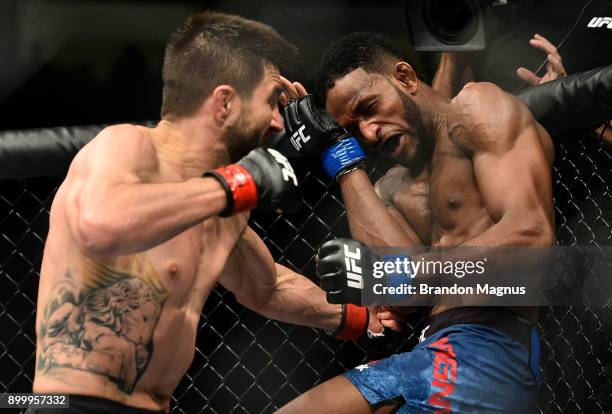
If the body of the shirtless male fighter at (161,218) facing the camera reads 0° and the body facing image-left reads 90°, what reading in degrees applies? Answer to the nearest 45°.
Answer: approximately 270°

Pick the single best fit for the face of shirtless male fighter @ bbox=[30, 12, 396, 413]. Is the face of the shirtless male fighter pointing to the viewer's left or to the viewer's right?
to the viewer's right

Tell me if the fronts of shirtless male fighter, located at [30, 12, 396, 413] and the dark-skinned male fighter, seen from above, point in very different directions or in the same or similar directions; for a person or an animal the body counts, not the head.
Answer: very different directions

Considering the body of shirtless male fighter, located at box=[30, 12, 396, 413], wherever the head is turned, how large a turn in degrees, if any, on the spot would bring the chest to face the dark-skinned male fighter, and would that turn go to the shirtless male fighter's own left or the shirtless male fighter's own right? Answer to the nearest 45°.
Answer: approximately 45° to the shirtless male fighter's own left

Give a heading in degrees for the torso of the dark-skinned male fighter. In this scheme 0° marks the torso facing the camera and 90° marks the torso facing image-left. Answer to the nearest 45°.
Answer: approximately 45°

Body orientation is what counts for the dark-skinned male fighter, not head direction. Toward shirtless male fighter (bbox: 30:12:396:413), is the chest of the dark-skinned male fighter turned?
yes
